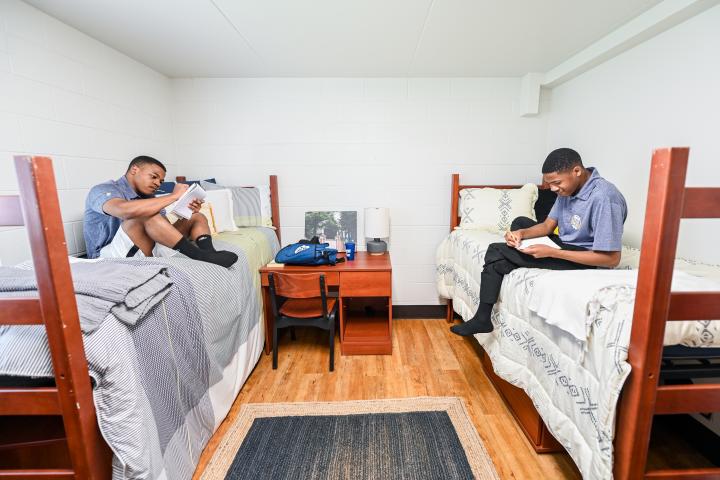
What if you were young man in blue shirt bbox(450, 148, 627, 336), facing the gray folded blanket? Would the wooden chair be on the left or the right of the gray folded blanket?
right

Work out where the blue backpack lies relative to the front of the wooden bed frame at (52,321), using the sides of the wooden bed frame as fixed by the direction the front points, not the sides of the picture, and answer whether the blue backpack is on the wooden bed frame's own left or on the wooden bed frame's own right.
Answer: on the wooden bed frame's own left

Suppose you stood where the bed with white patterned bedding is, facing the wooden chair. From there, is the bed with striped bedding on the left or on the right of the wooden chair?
left

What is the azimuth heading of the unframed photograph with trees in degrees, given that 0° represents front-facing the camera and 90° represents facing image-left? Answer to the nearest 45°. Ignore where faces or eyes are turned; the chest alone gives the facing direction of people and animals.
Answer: approximately 0°

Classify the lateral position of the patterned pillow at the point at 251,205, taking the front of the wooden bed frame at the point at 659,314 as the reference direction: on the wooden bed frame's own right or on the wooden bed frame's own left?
on the wooden bed frame's own right

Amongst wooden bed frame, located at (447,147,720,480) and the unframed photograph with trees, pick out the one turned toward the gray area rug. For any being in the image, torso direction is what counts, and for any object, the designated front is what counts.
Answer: the unframed photograph with trees

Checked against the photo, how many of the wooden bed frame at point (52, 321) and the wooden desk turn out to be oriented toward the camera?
2

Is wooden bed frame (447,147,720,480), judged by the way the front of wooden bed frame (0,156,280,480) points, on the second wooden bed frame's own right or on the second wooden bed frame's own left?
on the second wooden bed frame's own left
